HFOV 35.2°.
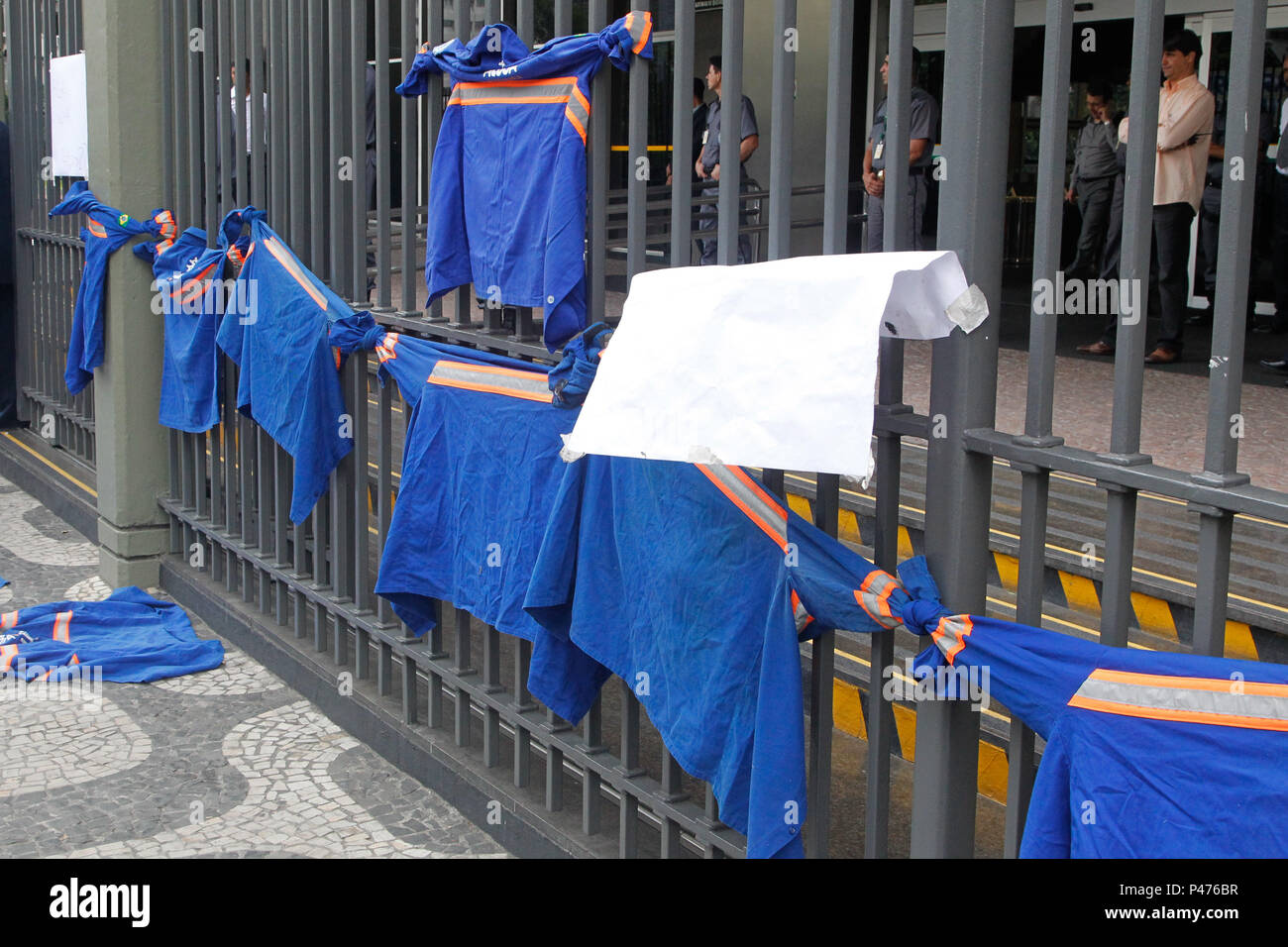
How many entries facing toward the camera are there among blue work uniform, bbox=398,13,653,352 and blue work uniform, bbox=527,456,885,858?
0

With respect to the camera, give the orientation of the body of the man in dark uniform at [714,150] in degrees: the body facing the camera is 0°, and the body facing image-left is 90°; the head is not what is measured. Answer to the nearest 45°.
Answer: approximately 45°

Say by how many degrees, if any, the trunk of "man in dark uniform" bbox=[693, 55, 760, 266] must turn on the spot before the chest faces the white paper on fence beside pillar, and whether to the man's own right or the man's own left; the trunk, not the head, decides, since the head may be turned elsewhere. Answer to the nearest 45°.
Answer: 0° — they already face it

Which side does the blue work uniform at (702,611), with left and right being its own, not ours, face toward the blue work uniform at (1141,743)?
right

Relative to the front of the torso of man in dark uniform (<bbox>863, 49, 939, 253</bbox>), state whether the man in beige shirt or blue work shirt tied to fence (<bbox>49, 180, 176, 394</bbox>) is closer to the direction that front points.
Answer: the blue work shirt tied to fence

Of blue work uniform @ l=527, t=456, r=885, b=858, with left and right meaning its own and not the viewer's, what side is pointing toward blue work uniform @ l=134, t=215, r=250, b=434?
left

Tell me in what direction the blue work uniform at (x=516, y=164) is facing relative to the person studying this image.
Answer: facing away from the viewer and to the right of the viewer

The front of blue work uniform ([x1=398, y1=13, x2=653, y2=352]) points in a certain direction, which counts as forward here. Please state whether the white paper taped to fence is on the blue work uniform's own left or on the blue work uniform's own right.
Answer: on the blue work uniform's own right

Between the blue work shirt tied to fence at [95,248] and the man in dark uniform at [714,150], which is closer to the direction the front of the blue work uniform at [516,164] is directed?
the man in dark uniform

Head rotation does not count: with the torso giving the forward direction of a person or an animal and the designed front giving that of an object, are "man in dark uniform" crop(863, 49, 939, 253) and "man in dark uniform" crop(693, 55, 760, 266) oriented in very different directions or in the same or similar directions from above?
same or similar directions

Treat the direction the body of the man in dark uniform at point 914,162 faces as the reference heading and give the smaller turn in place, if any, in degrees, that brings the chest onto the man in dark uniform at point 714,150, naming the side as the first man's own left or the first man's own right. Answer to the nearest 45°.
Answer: approximately 90° to the first man's own right

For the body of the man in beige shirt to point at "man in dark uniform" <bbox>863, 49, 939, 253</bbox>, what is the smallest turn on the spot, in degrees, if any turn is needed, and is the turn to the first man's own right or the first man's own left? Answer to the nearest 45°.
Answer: approximately 45° to the first man's own right

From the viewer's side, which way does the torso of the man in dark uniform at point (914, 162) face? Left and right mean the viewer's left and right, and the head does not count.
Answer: facing the viewer and to the left of the viewer

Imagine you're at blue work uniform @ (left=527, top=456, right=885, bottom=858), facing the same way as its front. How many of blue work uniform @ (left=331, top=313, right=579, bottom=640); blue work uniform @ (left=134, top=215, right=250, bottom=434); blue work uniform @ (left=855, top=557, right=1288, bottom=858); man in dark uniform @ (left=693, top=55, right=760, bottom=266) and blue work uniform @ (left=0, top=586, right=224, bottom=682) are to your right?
1

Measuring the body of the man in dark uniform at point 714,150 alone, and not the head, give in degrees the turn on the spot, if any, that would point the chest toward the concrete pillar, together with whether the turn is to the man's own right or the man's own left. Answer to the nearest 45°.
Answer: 0° — they already face it

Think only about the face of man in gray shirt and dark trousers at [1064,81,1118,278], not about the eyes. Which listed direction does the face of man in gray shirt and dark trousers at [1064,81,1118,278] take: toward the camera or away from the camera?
toward the camera

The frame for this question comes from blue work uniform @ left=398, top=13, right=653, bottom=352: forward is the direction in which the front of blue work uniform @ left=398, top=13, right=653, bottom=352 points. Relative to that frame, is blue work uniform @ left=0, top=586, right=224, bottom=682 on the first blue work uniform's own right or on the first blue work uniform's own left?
on the first blue work uniform's own left
